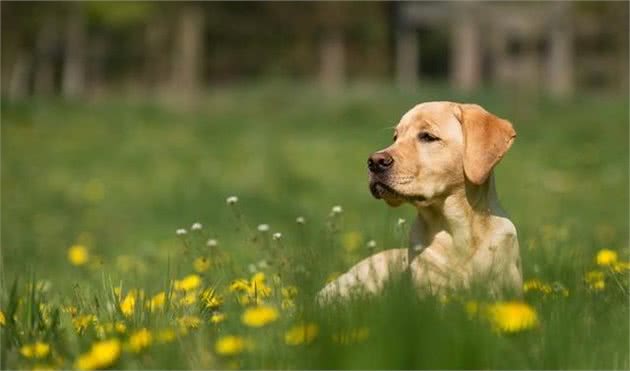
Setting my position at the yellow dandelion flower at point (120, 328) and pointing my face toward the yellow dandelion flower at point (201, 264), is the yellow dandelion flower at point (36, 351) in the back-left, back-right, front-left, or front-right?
back-left

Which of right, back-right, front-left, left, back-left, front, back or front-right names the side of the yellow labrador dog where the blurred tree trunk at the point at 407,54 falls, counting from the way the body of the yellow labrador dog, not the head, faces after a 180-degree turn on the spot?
front-left

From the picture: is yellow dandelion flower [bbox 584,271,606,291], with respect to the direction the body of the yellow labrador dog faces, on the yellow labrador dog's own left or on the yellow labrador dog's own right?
on the yellow labrador dog's own left

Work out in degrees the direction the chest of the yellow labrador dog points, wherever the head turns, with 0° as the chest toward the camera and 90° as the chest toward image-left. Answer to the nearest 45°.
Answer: approximately 45°

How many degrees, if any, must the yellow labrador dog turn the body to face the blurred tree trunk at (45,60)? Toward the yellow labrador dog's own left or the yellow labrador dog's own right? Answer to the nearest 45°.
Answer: approximately 90° to the yellow labrador dog's own right

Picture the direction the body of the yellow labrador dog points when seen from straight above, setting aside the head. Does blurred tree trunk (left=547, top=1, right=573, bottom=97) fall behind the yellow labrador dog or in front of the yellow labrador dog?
behind

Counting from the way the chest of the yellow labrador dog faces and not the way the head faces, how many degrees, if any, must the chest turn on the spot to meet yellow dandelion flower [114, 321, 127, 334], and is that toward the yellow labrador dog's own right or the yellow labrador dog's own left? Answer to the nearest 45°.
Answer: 0° — it already faces it

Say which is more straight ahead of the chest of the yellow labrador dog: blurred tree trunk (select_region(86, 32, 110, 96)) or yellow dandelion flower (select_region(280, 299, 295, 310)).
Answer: the yellow dandelion flower

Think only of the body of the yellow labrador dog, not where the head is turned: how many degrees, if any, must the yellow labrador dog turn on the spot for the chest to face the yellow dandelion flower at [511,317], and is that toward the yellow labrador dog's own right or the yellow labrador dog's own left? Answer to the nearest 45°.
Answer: approximately 45° to the yellow labrador dog's own left
